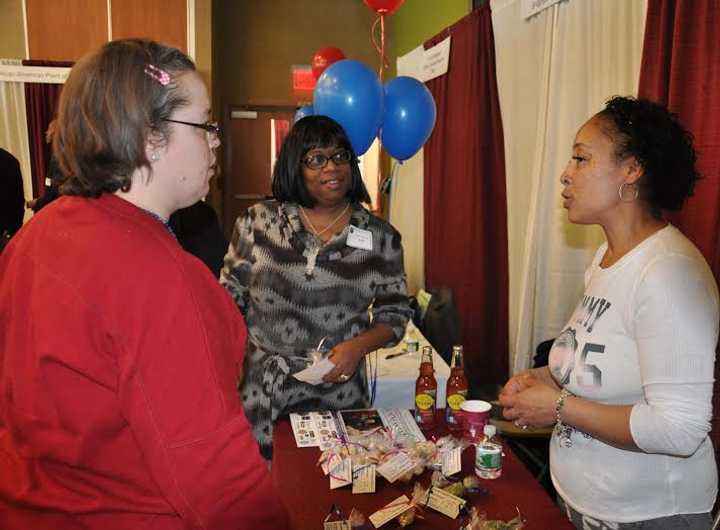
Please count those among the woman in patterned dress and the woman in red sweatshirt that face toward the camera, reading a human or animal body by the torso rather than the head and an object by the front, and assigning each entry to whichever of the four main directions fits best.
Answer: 1

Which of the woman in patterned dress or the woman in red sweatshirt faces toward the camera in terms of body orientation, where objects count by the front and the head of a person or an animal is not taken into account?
the woman in patterned dress

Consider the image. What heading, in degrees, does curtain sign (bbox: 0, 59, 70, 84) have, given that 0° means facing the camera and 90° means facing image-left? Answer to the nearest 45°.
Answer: approximately 0°

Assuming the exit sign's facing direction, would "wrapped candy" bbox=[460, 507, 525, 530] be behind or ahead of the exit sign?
ahead

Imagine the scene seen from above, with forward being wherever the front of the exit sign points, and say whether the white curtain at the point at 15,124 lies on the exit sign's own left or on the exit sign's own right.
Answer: on the exit sign's own right

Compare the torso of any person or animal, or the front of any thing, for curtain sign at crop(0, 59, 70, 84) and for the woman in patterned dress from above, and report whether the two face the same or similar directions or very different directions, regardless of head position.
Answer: same or similar directions

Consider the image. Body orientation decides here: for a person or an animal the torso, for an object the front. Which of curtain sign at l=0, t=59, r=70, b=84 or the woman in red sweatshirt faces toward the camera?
the curtain sign

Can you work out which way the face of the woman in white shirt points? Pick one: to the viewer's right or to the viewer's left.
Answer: to the viewer's left

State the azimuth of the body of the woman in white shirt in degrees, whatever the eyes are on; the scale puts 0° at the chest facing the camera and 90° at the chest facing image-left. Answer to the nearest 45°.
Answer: approximately 45°

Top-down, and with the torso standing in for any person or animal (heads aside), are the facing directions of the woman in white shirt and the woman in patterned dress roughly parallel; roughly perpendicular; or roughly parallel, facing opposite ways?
roughly perpendicular

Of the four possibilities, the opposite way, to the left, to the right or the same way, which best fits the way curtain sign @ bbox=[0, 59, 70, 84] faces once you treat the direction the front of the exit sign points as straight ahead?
the same way

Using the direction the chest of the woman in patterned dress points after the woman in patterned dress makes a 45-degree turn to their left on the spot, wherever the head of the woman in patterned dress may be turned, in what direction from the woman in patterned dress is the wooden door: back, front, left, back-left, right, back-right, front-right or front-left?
back-left

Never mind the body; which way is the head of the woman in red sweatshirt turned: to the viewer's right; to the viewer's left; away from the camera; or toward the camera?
to the viewer's right

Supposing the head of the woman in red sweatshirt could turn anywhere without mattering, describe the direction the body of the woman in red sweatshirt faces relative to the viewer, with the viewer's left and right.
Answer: facing away from the viewer and to the right of the viewer

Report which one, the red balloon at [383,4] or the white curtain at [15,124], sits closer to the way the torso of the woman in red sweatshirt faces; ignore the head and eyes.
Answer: the red balloon

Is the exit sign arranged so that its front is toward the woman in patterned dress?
yes

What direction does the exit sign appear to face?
toward the camera
